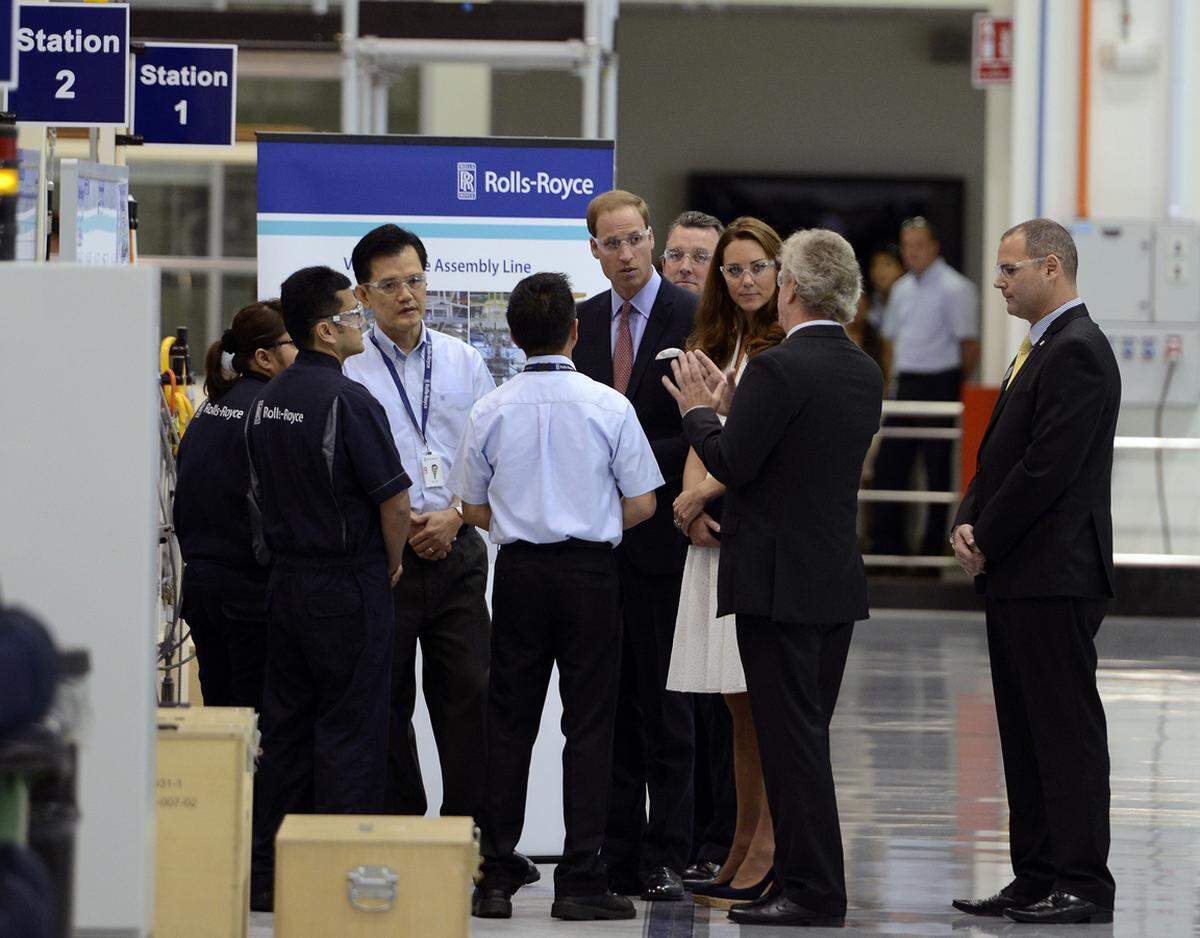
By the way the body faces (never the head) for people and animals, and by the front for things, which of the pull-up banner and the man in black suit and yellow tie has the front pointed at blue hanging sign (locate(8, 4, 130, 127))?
the man in black suit and yellow tie

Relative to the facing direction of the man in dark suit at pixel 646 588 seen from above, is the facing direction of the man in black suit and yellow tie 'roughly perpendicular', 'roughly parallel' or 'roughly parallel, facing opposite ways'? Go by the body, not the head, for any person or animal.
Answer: roughly perpendicular

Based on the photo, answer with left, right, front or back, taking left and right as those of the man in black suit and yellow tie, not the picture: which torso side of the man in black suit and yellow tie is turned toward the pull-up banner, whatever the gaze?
front

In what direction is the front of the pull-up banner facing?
toward the camera

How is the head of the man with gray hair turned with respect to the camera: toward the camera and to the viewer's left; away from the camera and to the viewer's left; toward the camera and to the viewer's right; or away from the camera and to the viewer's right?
away from the camera and to the viewer's left

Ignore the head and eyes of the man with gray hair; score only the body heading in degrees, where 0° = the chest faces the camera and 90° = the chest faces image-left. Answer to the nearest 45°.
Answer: approximately 135°

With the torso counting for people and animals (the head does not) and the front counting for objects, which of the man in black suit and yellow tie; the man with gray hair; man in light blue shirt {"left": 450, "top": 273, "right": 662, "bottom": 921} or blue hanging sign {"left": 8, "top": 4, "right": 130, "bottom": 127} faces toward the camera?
the blue hanging sign

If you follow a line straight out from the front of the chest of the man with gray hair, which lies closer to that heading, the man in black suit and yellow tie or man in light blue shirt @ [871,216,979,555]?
the man in light blue shirt

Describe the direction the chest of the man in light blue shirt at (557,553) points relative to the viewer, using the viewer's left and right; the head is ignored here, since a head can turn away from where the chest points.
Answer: facing away from the viewer

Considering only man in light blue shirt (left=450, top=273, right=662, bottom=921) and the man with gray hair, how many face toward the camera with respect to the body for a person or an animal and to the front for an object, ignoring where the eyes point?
0

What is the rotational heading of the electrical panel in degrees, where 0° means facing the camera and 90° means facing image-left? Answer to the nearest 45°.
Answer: approximately 0°

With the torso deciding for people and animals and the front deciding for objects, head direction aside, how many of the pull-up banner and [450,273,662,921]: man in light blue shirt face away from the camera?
1

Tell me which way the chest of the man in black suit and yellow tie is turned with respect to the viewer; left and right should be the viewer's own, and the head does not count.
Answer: facing to the left of the viewer

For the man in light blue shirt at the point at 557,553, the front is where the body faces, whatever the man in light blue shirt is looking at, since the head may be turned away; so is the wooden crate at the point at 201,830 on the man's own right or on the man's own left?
on the man's own left

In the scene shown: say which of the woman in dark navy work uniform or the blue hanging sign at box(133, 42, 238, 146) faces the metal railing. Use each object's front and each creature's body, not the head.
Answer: the woman in dark navy work uniform

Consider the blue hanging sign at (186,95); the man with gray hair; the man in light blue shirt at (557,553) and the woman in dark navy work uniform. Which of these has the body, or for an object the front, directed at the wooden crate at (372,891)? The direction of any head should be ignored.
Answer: the blue hanging sign

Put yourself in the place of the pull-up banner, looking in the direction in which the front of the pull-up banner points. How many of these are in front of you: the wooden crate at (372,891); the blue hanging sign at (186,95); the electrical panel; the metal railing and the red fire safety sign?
1

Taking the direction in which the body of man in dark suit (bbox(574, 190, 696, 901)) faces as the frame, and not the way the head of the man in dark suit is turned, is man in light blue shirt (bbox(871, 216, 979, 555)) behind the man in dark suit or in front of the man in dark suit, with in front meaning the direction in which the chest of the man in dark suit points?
behind
